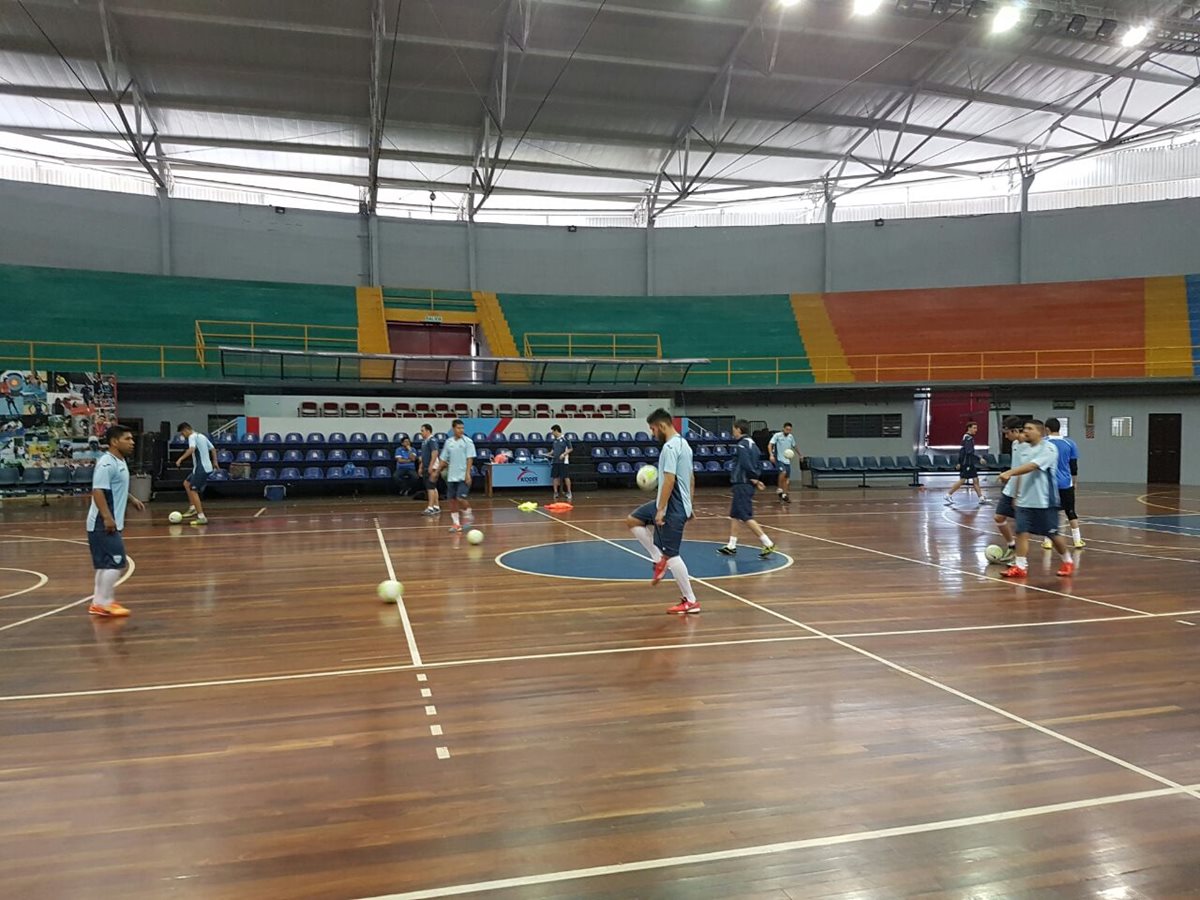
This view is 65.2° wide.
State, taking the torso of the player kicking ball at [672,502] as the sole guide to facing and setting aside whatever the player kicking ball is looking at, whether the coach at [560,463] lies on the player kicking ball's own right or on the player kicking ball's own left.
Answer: on the player kicking ball's own right

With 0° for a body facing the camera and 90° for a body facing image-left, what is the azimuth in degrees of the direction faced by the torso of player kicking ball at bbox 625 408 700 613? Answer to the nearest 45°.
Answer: approximately 90°

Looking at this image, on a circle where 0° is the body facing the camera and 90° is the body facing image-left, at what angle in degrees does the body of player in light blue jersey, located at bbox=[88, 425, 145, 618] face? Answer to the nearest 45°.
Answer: approximately 270°

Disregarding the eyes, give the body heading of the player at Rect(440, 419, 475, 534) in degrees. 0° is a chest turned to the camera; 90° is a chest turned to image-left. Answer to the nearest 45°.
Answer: approximately 0°

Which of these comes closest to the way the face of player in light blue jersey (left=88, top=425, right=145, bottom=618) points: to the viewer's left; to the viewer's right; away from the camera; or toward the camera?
to the viewer's right
